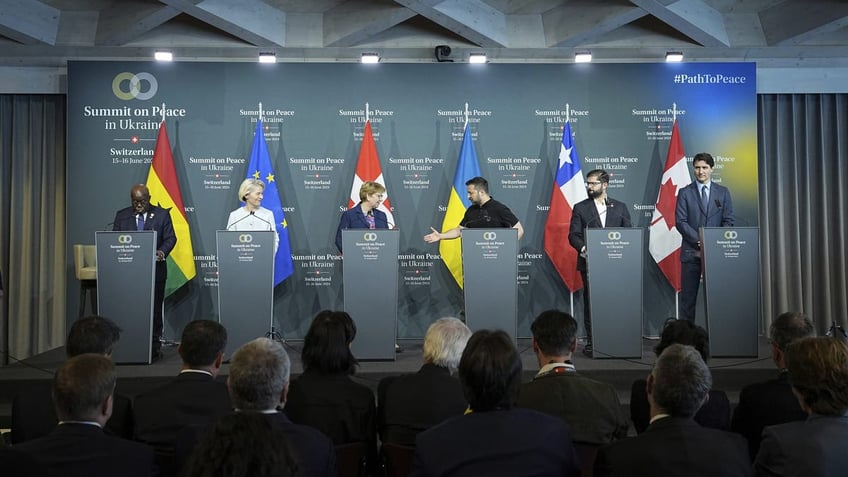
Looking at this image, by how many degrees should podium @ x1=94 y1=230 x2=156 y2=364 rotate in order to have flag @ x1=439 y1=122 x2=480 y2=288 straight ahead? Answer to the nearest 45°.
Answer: approximately 90° to its left

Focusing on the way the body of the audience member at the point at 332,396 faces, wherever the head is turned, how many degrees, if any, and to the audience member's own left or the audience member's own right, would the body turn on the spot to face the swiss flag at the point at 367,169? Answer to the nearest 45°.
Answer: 0° — they already face it

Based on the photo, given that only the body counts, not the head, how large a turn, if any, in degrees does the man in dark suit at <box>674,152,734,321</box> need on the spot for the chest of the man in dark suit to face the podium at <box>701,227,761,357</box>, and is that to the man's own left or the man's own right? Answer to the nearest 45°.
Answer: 0° — they already face it

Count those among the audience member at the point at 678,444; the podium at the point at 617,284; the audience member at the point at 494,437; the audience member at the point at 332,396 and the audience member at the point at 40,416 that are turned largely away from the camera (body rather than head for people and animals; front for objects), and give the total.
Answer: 4

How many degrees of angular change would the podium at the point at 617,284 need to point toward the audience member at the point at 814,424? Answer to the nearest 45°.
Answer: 0° — it already faces them

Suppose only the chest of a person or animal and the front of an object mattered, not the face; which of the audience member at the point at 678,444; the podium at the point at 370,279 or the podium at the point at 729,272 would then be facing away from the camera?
the audience member

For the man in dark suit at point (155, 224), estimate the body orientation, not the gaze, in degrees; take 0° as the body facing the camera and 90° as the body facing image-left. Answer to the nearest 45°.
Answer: approximately 0°

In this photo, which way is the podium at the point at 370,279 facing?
toward the camera

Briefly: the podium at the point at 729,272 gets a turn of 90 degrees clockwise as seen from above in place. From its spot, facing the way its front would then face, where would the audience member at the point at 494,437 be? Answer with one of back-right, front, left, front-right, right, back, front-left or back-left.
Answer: left

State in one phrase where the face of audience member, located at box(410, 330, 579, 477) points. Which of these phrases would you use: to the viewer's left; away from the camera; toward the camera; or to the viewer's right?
away from the camera

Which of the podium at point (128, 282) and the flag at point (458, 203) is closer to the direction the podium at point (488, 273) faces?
the podium

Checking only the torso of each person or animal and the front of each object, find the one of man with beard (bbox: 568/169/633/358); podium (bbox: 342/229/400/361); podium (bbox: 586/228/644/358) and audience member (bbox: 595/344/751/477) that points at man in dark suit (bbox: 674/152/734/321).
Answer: the audience member

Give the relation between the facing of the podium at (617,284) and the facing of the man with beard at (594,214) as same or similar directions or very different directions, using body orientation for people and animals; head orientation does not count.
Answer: same or similar directions

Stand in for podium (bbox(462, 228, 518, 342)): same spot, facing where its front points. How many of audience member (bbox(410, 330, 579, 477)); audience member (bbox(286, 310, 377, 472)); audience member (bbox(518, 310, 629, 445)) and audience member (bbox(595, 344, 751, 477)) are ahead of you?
4

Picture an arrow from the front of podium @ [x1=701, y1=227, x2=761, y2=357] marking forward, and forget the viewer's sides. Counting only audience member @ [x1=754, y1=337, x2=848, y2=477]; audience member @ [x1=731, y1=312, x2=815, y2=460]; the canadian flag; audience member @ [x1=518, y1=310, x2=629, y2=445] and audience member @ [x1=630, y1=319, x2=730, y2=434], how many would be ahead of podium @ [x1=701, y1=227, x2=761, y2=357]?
4

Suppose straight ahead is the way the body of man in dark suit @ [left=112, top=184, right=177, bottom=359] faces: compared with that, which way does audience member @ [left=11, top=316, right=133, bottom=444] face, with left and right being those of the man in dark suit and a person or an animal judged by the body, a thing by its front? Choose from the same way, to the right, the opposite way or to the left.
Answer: the opposite way

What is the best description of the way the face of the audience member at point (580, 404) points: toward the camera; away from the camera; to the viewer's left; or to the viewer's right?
away from the camera

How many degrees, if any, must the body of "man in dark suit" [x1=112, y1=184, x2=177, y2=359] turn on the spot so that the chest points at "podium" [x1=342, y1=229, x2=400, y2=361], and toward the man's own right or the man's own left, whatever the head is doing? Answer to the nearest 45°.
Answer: approximately 45° to the man's own left

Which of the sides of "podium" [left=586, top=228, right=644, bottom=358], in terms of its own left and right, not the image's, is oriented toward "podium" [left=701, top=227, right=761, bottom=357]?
left

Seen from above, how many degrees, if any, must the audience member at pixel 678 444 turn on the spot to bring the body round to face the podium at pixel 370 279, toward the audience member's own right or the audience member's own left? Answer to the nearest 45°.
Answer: approximately 45° to the audience member's own left

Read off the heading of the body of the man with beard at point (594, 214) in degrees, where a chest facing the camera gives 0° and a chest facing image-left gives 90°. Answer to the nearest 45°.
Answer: approximately 0°
